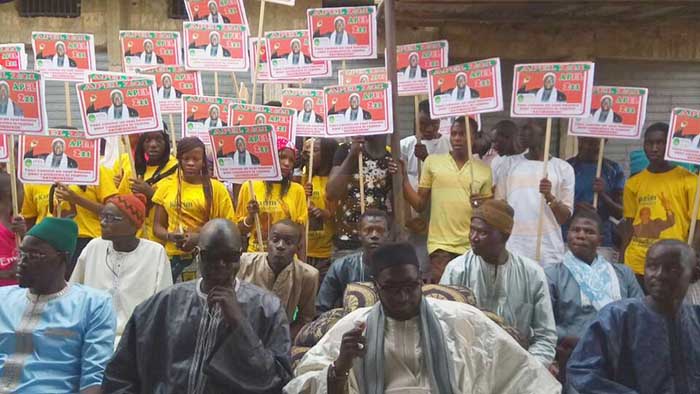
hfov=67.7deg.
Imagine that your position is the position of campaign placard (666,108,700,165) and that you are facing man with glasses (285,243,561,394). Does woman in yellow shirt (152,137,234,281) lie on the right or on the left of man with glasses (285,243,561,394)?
right

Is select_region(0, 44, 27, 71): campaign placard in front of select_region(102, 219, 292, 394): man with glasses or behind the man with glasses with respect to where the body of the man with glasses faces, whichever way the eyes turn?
behind

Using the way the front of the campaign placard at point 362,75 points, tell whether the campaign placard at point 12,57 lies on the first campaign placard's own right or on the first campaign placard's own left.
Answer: on the first campaign placard's own right

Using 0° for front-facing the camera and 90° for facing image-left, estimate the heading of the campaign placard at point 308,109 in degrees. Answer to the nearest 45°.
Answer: approximately 0°

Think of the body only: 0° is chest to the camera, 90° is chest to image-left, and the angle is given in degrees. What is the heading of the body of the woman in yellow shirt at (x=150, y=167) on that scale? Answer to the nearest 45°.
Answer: approximately 0°

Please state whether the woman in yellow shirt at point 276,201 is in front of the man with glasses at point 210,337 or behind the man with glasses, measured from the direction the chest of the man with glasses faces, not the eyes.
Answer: behind

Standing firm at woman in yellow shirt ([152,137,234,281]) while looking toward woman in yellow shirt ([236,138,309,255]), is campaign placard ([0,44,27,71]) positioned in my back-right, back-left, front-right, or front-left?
back-left

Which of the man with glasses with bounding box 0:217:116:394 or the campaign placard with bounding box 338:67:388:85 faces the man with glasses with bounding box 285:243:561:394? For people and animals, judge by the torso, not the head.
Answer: the campaign placard
